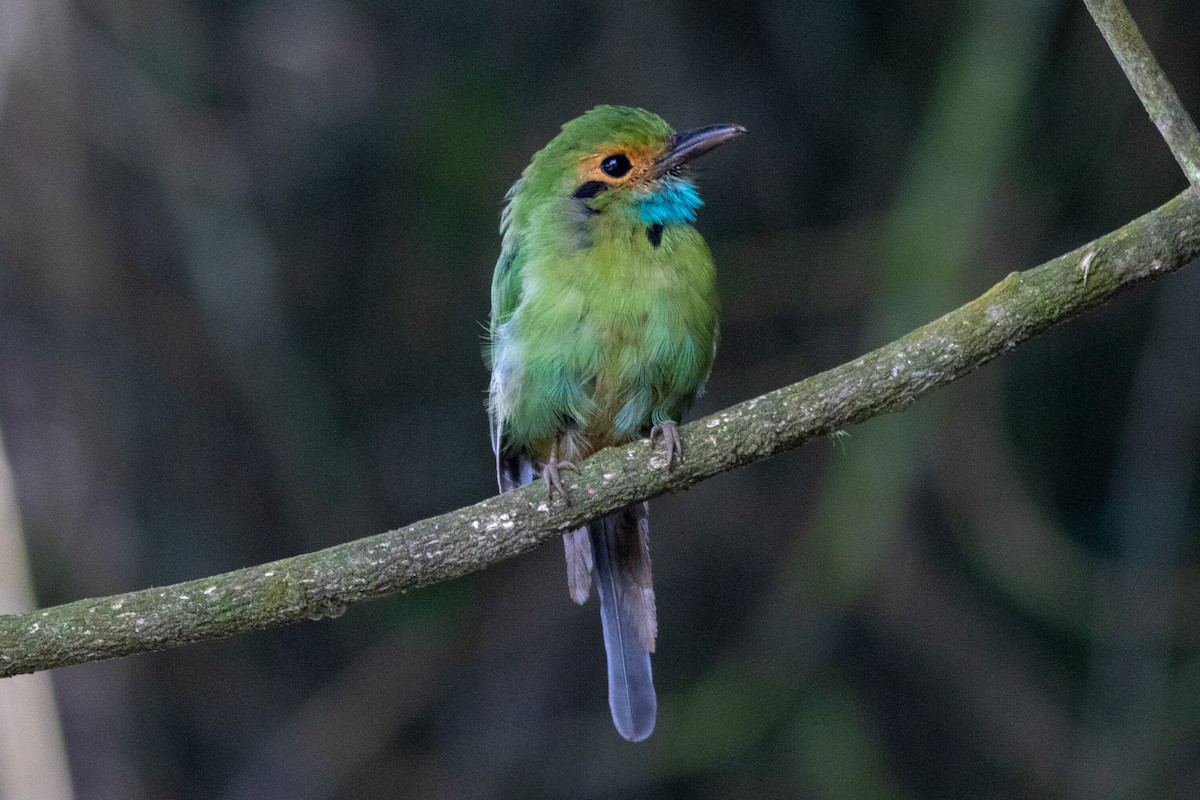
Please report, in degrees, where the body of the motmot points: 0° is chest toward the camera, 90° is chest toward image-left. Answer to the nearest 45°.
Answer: approximately 315°
